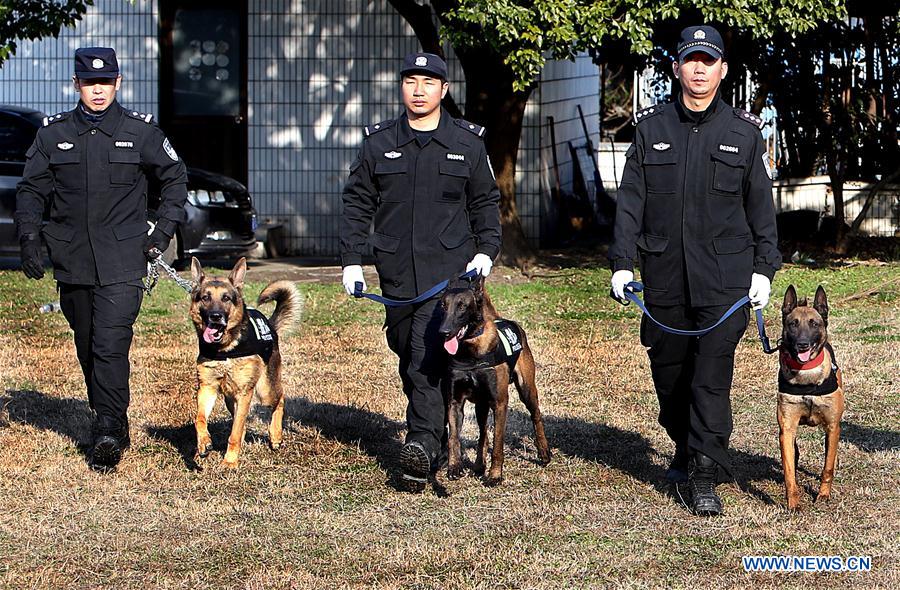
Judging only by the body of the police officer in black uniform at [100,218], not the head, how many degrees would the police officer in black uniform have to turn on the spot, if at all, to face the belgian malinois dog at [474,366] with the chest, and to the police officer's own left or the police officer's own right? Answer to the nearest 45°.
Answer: approximately 45° to the police officer's own left

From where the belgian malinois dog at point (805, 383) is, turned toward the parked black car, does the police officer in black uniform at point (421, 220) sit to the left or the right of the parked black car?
left

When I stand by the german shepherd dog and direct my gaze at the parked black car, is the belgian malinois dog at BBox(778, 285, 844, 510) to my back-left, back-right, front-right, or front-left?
back-right

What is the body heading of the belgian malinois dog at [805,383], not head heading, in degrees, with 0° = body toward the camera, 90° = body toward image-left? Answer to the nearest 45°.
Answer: approximately 0°

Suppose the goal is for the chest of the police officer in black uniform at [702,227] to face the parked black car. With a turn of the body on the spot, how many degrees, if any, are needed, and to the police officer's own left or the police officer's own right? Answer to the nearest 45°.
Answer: approximately 135° to the police officer's own right

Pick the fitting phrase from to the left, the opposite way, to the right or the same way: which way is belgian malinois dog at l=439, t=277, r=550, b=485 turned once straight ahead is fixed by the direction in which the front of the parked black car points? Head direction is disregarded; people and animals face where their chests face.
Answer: to the right

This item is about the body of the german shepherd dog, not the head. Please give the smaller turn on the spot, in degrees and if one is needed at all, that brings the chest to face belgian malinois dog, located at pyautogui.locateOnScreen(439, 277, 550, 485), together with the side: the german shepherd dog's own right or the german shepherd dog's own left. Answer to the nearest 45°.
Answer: approximately 90° to the german shepherd dog's own left
